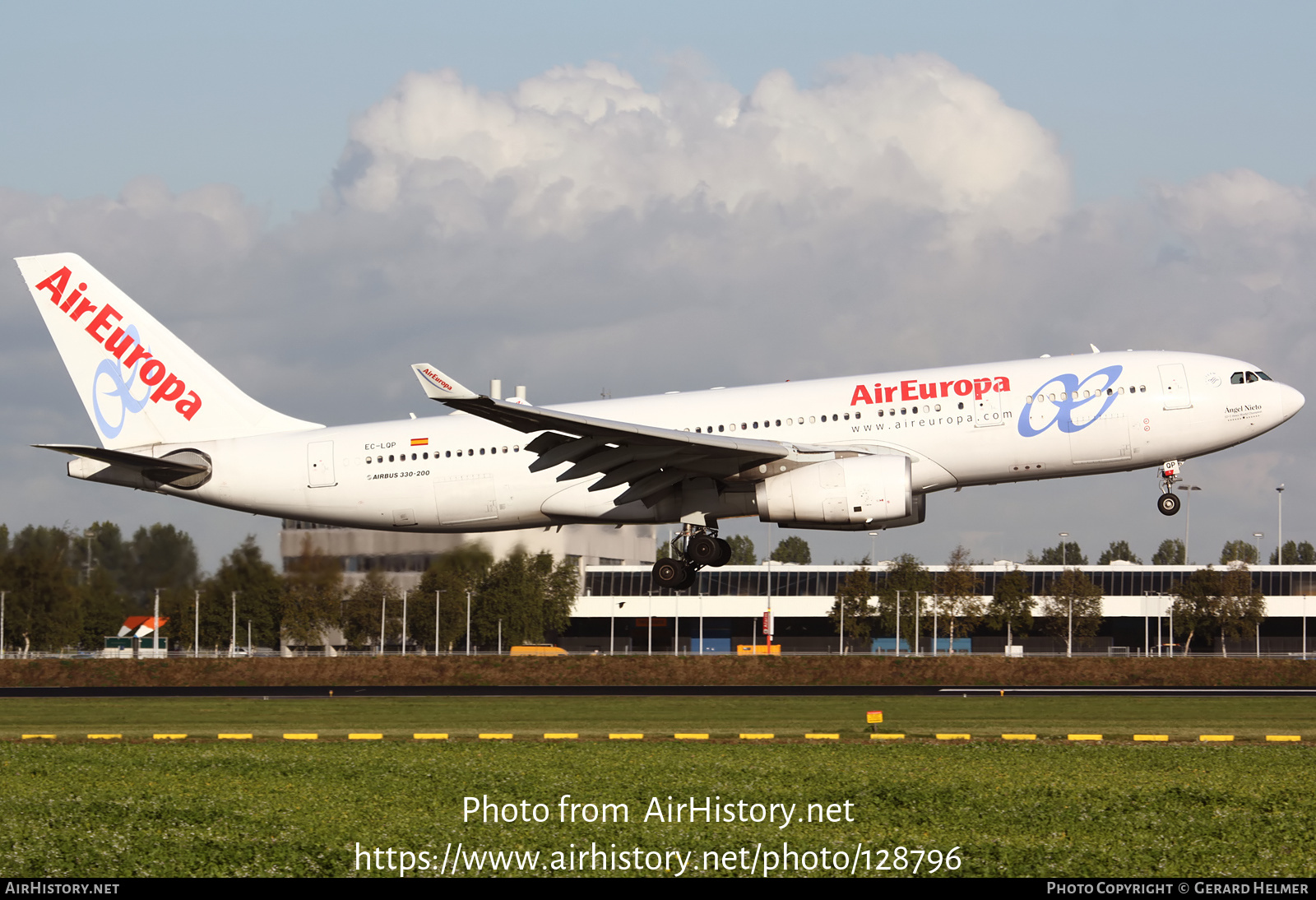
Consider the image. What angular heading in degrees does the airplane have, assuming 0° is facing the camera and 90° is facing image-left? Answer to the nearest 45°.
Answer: approximately 270°
